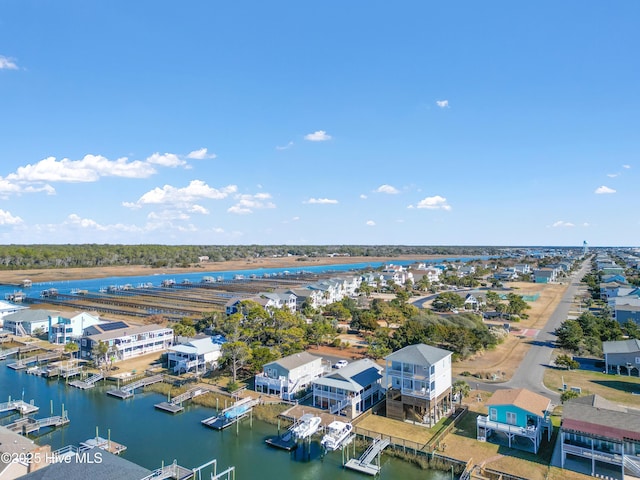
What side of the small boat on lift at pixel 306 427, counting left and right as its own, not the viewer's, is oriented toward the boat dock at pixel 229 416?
left

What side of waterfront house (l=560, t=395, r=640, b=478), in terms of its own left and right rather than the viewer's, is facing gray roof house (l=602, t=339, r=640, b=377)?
back

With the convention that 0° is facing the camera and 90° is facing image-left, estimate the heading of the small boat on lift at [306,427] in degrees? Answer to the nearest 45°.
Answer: approximately 225°

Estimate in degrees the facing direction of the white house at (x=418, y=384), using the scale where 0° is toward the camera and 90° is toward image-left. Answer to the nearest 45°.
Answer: approximately 45°

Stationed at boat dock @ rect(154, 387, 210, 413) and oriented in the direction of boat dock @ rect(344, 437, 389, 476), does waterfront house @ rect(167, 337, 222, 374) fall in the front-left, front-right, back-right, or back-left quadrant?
back-left

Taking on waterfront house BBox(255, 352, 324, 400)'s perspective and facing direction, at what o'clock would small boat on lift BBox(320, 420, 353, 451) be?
The small boat on lift is roughly at 10 o'clock from the waterfront house.

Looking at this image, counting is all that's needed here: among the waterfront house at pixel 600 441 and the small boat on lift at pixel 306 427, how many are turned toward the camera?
1

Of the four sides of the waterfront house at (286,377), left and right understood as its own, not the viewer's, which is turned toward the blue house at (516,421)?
left
